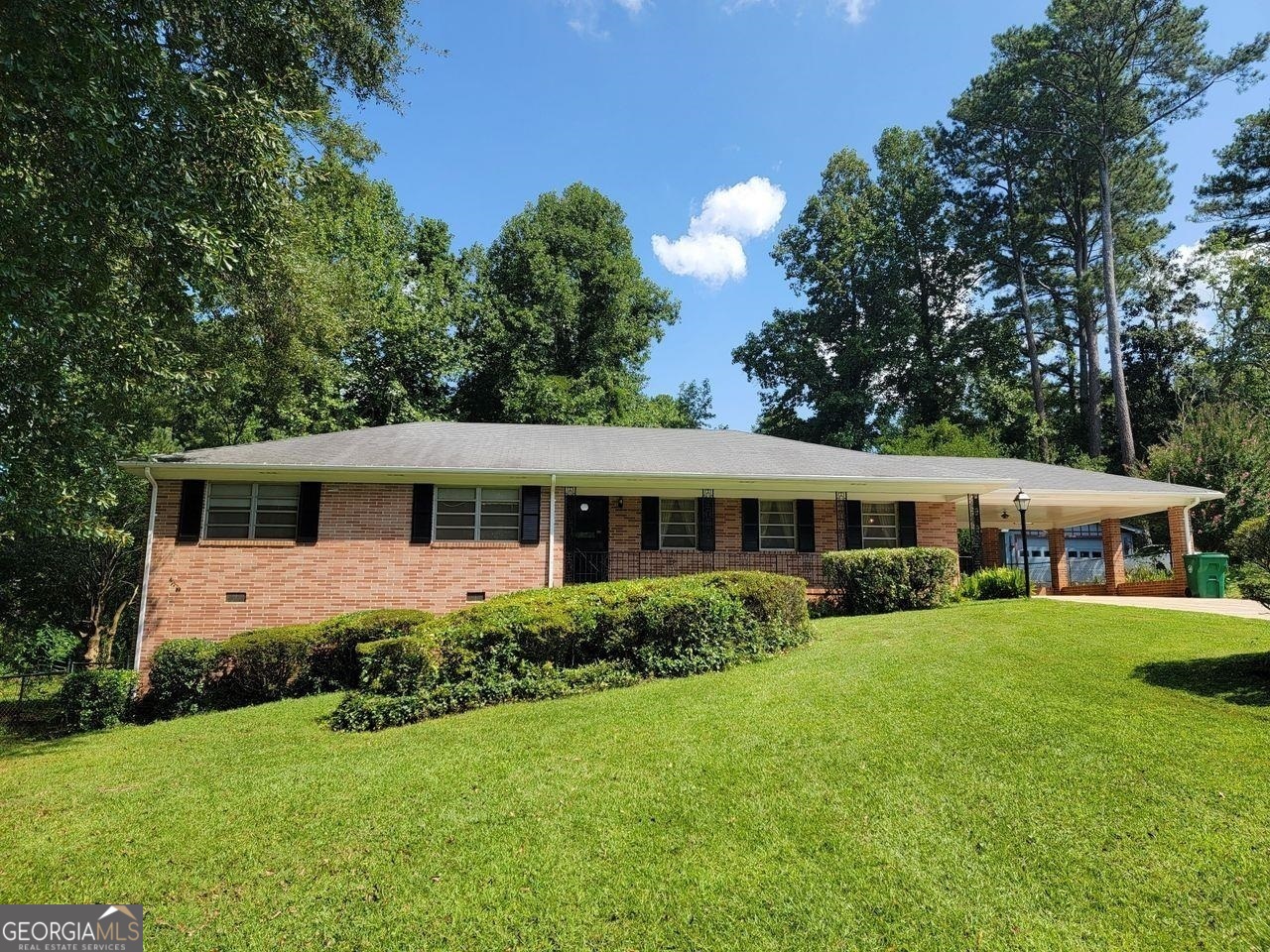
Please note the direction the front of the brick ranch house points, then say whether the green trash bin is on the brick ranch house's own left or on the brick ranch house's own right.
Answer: on the brick ranch house's own left

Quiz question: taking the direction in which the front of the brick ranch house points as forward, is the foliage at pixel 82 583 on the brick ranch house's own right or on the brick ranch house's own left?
on the brick ranch house's own right

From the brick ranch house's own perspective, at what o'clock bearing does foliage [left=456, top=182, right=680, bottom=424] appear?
The foliage is roughly at 6 o'clock from the brick ranch house.

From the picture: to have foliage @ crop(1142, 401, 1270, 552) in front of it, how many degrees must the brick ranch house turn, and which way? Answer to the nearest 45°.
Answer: approximately 90° to its left

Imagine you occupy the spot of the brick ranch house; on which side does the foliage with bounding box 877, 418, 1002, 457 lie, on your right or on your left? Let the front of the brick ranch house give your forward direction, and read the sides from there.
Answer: on your left

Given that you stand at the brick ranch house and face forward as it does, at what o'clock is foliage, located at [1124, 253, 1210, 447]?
The foliage is roughly at 8 o'clock from the brick ranch house.

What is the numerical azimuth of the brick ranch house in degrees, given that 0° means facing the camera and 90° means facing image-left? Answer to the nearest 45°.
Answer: approximately 0°

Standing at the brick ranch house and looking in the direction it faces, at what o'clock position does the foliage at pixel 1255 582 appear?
The foliage is roughly at 10 o'clock from the brick ranch house.

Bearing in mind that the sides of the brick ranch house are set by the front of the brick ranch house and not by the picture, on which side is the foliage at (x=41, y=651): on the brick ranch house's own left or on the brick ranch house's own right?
on the brick ranch house's own right
